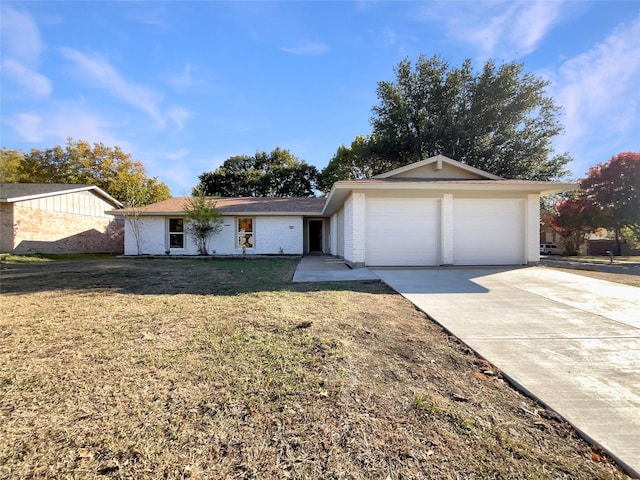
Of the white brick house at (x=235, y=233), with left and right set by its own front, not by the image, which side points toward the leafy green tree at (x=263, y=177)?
back

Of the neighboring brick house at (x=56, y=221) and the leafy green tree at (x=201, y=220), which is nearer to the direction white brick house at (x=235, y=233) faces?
the leafy green tree

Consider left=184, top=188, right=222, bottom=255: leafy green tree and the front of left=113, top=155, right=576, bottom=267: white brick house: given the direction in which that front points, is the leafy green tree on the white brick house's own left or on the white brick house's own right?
on the white brick house's own right

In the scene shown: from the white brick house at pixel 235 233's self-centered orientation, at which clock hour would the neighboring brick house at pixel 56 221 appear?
The neighboring brick house is roughly at 4 o'clock from the white brick house.

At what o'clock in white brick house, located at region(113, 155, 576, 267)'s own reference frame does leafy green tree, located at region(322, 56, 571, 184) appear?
The leafy green tree is roughly at 7 o'clock from the white brick house.

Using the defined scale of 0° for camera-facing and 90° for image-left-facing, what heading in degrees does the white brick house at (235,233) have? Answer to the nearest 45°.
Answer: approximately 0°

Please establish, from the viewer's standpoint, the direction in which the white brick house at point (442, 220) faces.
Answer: facing the viewer

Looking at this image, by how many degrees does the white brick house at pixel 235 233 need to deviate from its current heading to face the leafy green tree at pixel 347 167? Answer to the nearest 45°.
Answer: approximately 135° to its left

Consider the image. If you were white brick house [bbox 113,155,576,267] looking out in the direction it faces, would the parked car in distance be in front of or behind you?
behind

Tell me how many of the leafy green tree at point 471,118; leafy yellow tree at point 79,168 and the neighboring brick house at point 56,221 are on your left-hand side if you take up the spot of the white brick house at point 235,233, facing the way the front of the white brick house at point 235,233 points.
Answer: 1

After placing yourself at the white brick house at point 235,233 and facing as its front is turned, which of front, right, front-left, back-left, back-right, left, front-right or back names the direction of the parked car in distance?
left
